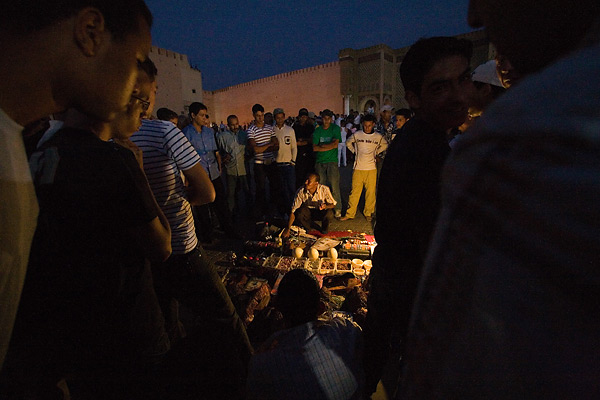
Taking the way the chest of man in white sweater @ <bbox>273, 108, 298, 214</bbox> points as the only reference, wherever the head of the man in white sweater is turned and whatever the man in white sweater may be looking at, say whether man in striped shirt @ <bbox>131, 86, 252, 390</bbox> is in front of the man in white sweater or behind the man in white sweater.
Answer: in front

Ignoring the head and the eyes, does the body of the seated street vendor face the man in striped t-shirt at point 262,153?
no

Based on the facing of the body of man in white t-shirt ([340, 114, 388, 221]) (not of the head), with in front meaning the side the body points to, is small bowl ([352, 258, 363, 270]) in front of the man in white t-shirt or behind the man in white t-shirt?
in front

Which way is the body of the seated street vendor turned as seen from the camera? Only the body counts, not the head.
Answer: toward the camera

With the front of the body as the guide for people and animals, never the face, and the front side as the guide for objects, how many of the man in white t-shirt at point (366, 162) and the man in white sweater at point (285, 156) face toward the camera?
2

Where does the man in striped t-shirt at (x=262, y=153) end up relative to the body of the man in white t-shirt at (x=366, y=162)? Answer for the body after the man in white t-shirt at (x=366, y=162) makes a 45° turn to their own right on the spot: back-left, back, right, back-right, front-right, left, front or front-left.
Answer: front-right

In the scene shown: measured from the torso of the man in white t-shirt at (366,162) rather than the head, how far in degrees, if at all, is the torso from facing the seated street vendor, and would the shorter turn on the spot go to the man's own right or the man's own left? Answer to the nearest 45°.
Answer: approximately 45° to the man's own right

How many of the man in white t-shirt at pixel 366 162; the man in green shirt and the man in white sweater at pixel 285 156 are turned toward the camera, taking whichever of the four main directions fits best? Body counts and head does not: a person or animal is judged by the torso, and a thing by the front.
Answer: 3

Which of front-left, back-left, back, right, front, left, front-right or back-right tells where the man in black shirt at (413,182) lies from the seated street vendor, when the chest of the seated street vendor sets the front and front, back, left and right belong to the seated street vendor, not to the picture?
front

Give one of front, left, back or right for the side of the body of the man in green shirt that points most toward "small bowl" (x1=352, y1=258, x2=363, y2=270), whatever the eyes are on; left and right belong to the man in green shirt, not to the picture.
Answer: front

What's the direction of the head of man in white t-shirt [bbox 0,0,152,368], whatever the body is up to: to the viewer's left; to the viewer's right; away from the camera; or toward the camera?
to the viewer's right

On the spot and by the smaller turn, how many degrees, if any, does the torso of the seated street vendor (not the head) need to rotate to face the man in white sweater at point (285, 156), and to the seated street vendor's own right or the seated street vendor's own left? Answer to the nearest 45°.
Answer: approximately 135° to the seated street vendor's own right

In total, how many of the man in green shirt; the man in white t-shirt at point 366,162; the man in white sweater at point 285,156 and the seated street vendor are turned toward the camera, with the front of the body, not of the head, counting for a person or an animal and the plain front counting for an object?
4

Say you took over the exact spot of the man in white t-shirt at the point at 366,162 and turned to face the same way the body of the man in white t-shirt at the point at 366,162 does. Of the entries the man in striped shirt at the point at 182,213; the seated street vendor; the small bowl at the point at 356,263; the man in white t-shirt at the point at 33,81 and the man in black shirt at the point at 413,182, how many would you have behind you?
0

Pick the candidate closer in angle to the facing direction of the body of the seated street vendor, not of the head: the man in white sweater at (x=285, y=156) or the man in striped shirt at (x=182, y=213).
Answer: the man in striped shirt

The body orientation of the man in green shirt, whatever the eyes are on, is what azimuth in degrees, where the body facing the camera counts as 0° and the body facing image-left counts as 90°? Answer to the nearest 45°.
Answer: approximately 0°
